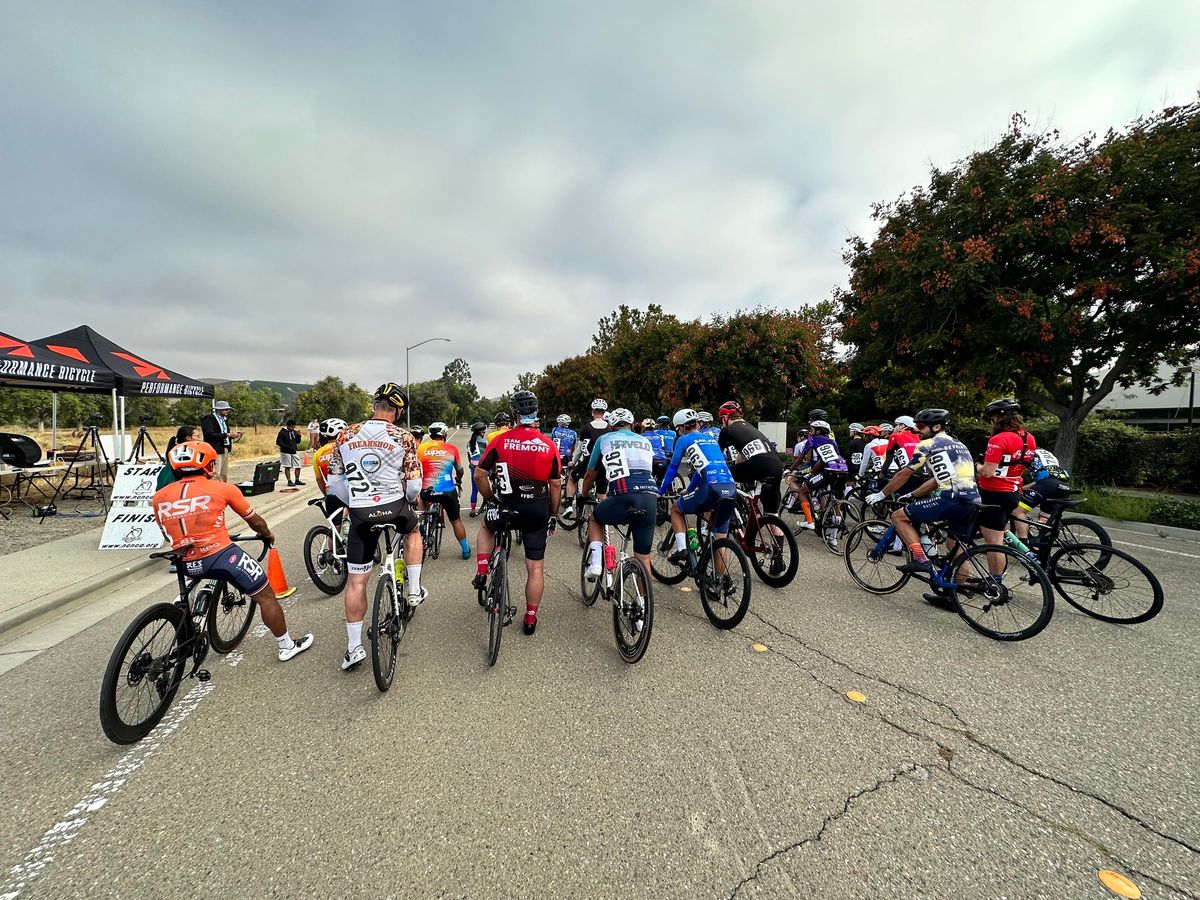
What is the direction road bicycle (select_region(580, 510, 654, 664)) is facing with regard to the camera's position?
facing away from the viewer and to the left of the viewer

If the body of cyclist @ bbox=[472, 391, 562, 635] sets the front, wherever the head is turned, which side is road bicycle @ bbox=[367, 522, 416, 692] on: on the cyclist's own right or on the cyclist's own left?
on the cyclist's own left

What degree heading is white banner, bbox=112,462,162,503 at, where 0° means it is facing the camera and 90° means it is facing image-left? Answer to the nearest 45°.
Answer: approximately 0°

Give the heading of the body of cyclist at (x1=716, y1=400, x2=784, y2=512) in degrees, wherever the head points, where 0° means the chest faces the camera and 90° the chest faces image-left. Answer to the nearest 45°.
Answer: approximately 135°

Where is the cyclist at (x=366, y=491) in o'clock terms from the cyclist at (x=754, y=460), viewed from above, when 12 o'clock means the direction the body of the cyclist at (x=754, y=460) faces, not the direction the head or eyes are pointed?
the cyclist at (x=366, y=491) is roughly at 9 o'clock from the cyclist at (x=754, y=460).

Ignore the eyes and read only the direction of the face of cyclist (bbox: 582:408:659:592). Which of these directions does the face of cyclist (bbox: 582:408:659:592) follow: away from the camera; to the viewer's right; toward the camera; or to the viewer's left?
away from the camera

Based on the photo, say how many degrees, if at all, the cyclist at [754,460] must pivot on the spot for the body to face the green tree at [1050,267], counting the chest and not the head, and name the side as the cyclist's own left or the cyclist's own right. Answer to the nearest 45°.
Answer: approximately 90° to the cyclist's own right

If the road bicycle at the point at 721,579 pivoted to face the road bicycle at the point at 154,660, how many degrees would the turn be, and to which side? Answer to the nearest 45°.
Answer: approximately 90° to its left

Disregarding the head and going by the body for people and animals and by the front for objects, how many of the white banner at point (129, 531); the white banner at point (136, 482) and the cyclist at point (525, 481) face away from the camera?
1

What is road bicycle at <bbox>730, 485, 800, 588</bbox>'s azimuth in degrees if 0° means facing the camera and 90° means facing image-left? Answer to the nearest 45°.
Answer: approximately 135°

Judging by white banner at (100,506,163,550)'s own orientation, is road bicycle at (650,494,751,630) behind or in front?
in front

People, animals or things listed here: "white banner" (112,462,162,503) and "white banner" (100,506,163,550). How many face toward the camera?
2

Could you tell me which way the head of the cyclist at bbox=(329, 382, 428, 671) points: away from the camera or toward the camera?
away from the camera

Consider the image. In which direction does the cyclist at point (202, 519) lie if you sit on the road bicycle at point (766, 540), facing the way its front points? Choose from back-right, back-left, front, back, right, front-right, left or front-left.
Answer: left

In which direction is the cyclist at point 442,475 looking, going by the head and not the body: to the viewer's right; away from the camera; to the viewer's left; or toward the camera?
away from the camera

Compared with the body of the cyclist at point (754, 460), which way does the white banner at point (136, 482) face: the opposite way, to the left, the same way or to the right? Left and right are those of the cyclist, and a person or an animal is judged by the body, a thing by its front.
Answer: the opposite way

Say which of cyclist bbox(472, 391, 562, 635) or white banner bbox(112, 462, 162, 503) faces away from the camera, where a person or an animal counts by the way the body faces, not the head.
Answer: the cyclist
